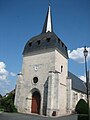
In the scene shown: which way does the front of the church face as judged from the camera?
facing the viewer and to the left of the viewer
